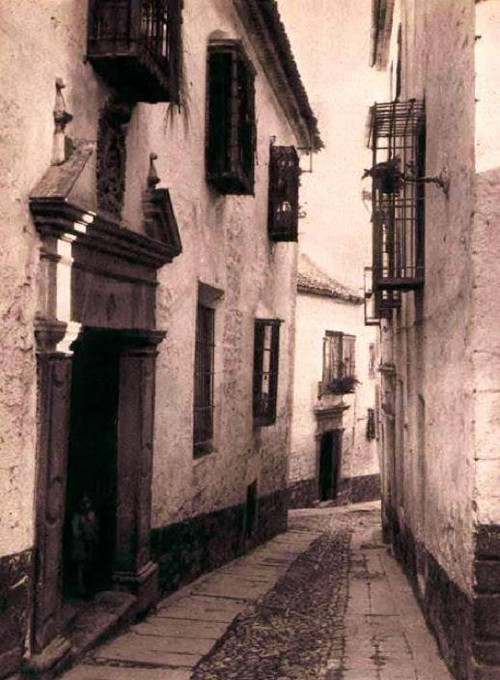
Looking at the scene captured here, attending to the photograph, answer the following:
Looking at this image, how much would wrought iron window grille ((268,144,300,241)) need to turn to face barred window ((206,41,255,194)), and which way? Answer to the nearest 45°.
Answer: approximately 45° to its right

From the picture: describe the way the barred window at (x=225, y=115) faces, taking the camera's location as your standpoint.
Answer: facing the viewer and to the right of the viewer

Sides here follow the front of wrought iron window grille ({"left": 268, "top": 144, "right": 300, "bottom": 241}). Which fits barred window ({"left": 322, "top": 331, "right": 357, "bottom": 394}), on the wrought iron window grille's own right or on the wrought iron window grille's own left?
on the wrought iron window grille's own left

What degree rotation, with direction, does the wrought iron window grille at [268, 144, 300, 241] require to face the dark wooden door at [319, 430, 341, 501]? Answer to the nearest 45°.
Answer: approximately 135° to its left

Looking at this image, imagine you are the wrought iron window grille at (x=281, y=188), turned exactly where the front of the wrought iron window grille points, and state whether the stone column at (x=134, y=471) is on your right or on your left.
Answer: on your right

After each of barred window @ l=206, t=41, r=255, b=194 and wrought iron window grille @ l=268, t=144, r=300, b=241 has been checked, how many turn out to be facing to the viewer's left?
0

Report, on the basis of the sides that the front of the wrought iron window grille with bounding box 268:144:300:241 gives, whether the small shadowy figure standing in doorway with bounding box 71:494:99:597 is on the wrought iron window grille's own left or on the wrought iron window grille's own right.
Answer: on the wrought iron window grille's own right

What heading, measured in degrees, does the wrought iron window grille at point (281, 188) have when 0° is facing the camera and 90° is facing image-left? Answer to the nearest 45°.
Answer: approximately 315°

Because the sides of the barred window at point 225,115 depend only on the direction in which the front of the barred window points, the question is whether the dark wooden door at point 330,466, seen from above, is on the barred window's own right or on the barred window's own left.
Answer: on the barred window's own left

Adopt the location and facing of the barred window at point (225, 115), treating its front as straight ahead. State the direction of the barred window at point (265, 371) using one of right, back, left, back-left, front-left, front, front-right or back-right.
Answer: back-left
